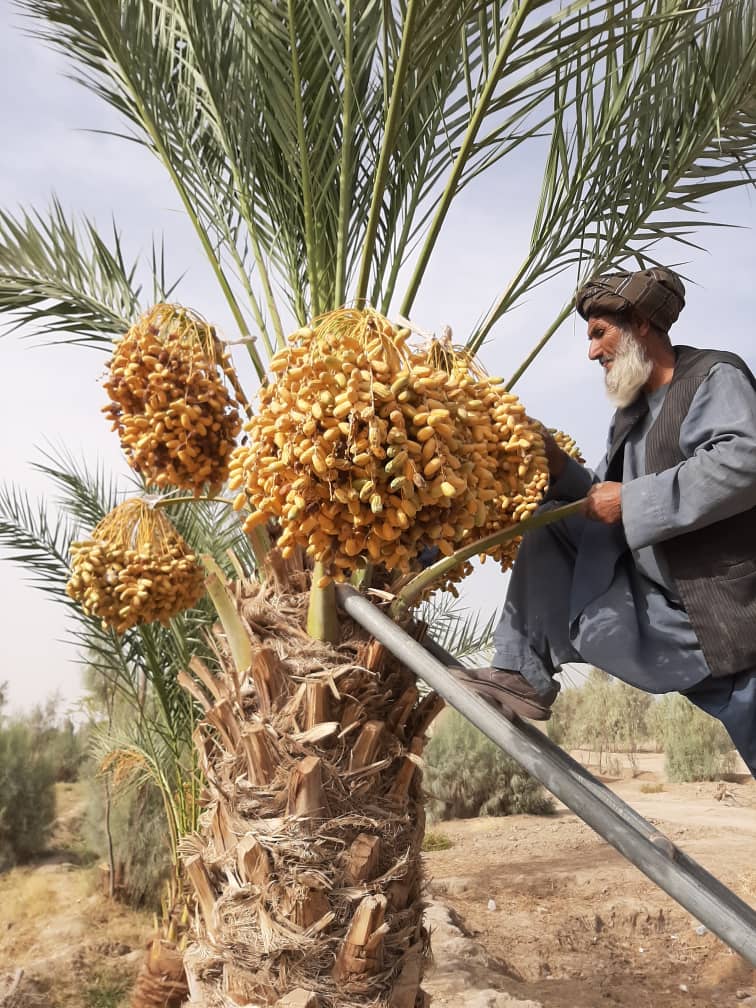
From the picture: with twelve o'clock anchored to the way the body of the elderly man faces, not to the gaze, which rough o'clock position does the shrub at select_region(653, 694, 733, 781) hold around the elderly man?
The shrub is roughly at 3 o'clock from the elderly man.

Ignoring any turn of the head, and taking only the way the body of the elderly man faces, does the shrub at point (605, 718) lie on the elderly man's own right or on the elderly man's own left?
on the elderly man's own right

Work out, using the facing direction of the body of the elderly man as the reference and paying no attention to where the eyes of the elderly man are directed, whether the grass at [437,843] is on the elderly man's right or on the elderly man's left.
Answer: on the elderly man's right

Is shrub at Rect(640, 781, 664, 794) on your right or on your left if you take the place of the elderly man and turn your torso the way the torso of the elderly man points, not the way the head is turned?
on your right

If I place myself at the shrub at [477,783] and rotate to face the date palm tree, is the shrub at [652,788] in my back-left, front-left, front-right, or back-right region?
back-left

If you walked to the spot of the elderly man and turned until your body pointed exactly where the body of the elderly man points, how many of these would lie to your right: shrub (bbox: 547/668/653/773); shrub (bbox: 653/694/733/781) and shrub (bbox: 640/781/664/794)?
3

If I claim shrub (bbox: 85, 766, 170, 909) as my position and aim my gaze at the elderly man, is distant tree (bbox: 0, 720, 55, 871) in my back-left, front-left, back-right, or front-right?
back-right

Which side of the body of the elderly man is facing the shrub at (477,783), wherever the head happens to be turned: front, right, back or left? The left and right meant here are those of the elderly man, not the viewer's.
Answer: right

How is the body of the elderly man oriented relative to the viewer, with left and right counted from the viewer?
facing to the left of the viewer

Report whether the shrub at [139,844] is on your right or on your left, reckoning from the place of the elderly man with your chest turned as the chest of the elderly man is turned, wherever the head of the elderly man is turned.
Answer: on your right

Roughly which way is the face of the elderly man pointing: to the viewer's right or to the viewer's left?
to the viewer's left

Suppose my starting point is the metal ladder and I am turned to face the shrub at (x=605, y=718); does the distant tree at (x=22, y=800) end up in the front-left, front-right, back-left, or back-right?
front-left

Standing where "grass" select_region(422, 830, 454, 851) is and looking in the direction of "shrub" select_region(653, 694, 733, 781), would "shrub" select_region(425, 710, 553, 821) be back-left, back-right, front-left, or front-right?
front-left

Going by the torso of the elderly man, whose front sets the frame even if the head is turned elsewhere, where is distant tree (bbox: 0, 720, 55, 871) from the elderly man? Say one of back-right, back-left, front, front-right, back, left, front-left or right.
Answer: front-right

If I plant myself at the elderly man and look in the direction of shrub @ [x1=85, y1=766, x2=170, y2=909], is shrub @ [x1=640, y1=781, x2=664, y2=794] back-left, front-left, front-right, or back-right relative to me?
front-right
